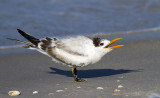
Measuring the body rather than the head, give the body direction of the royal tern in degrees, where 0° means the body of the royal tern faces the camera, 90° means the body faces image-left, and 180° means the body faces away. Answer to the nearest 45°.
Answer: approximately 270°

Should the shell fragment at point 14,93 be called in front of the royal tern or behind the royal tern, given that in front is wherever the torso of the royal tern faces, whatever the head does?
behind
